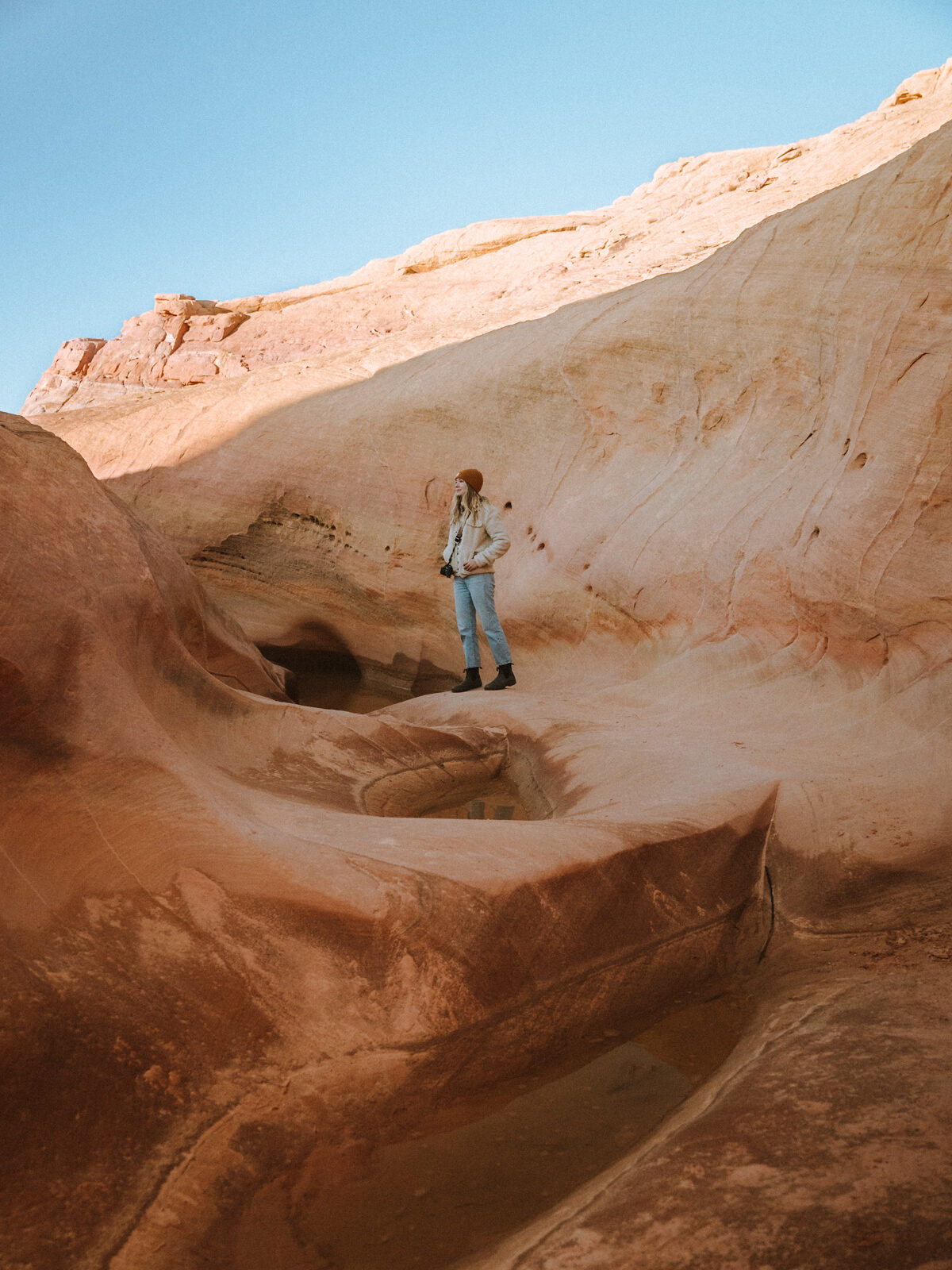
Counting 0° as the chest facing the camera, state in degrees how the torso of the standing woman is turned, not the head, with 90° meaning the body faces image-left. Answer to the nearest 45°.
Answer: approximately 45°
